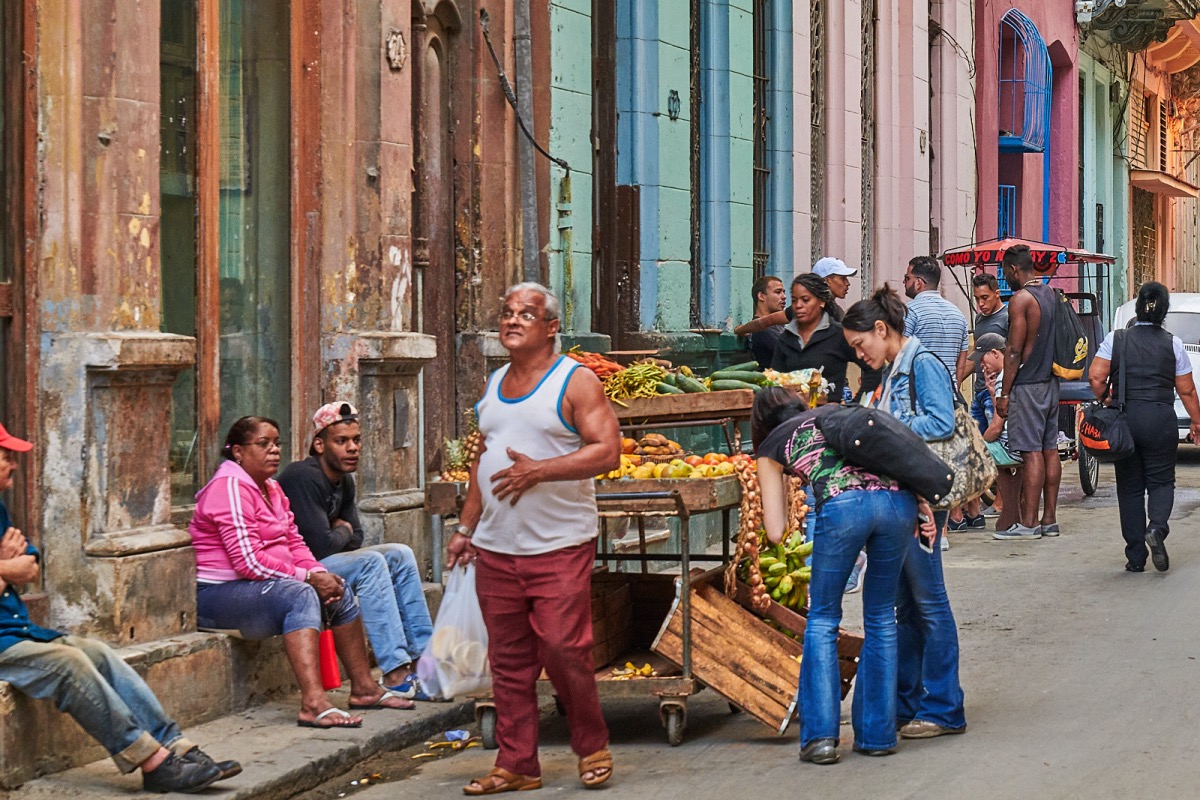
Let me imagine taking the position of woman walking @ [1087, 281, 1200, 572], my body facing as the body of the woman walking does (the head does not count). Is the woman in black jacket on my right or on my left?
on my left

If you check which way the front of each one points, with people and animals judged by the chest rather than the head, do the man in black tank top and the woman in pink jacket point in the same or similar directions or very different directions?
very different directions

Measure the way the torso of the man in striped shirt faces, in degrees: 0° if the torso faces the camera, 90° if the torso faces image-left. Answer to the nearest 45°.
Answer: approximately 135°

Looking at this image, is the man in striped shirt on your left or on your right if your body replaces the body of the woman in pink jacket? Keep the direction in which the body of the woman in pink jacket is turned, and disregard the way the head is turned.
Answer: on your left

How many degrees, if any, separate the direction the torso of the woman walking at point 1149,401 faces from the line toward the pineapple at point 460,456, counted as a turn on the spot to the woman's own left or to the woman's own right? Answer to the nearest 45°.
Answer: approximately 135° to the woman's own left
